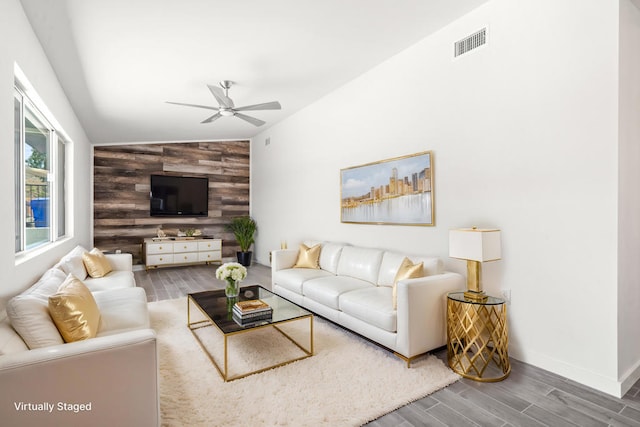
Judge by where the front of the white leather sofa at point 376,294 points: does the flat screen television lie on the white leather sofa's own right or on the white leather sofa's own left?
on the white leather sofa's own right

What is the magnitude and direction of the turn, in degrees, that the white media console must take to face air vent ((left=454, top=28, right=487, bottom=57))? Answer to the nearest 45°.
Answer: approximately 45° to its left

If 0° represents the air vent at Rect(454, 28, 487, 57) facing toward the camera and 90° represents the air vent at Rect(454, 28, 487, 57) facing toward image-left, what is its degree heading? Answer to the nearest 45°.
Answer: approximately 45°

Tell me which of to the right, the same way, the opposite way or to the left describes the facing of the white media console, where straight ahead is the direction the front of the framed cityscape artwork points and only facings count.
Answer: to the left

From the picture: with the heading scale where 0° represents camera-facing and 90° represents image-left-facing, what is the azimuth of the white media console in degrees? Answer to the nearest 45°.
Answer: approximately 0°

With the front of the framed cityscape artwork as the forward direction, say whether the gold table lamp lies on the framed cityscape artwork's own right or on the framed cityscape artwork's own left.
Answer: on the framed cityscape artwork's own left

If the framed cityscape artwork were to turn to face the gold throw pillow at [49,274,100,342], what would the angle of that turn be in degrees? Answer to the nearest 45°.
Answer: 0° — it already faces it

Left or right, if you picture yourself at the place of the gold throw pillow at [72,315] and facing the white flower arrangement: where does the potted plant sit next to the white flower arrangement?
left

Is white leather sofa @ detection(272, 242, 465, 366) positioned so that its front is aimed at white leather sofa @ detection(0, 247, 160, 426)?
yes
